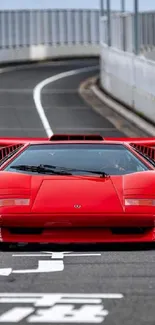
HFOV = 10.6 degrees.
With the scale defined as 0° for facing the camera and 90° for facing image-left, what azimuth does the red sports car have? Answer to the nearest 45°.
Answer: approximately 0°

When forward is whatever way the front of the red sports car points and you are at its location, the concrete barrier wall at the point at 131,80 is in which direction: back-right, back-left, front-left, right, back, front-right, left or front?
back
